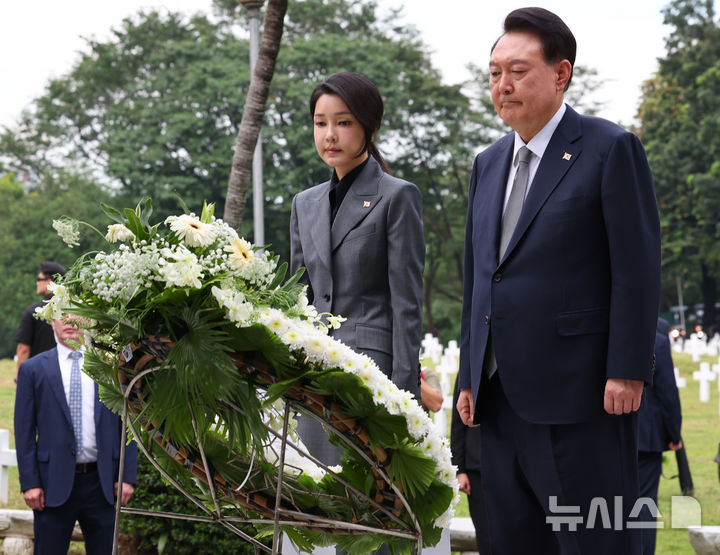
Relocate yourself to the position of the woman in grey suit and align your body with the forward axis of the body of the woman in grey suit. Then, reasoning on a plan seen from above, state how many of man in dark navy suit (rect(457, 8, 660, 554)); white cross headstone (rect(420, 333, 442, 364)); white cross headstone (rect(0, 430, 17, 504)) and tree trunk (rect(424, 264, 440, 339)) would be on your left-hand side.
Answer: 1

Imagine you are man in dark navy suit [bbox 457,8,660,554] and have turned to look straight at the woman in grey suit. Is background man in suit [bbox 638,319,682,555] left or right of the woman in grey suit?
right

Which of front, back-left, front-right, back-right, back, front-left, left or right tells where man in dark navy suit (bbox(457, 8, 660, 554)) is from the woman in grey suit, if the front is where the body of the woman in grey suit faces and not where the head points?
left

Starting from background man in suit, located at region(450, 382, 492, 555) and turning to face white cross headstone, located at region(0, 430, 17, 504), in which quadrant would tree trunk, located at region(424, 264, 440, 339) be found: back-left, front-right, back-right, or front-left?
front-right

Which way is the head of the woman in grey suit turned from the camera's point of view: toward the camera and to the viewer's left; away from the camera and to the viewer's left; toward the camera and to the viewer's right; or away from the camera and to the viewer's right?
toward the camera and to the viewer's left

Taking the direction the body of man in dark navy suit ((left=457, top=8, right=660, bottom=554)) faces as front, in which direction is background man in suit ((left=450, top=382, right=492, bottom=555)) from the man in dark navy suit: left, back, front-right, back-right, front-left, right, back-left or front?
back-right

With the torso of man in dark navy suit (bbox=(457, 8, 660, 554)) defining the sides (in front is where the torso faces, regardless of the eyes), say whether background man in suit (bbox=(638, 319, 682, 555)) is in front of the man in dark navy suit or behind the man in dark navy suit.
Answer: behind
